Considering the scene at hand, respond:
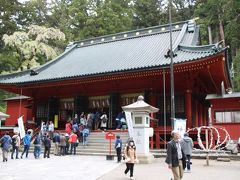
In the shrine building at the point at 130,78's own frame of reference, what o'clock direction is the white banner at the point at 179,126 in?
The white banner is roughly at 10 o'clock from the shrine building.

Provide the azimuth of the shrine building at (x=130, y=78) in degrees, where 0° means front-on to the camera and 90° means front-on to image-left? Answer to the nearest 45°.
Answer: approximately 45°

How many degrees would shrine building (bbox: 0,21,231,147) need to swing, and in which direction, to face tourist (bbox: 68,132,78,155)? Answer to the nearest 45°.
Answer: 0° — it already faces them

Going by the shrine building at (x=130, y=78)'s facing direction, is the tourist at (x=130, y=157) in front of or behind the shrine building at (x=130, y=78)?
in front

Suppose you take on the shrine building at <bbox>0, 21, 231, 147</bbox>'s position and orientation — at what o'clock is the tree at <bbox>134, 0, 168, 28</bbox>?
The tree is roughly at 5 o'clock from the shrine building.

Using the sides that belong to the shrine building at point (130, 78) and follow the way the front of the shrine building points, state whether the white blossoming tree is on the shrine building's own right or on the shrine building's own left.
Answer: on the shrine building's own right

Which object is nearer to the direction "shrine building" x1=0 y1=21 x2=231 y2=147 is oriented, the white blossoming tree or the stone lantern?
the stone lantern

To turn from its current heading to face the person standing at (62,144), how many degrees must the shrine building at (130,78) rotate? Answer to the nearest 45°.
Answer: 0° — it already faces them

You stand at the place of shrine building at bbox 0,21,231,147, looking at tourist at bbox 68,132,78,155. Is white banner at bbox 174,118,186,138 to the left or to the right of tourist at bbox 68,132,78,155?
left
